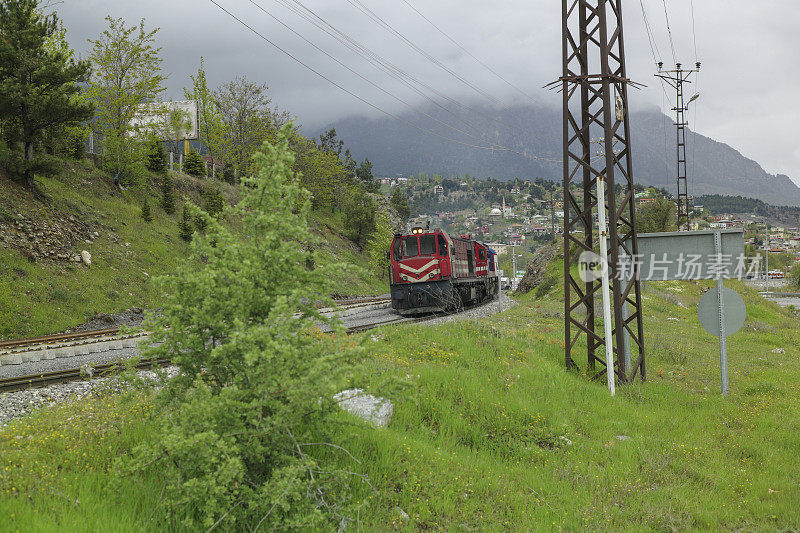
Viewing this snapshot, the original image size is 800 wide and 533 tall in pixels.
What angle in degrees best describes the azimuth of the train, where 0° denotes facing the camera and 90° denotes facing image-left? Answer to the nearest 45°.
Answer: approximately 45°

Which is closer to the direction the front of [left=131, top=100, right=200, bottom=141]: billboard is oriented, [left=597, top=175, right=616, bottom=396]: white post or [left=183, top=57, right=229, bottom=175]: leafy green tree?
the white post

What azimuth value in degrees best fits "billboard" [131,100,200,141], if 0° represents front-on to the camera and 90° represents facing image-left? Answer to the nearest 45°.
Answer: approximately 0°

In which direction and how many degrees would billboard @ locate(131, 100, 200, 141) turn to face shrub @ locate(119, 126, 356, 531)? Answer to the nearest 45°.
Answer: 0° — it already faces it

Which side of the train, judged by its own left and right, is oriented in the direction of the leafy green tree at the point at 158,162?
right

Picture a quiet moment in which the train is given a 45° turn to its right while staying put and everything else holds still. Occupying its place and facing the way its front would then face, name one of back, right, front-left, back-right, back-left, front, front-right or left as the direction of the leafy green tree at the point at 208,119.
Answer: front-right
